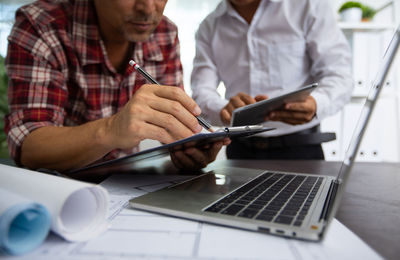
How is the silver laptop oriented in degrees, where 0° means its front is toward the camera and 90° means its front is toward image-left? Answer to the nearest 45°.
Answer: approximately 90°

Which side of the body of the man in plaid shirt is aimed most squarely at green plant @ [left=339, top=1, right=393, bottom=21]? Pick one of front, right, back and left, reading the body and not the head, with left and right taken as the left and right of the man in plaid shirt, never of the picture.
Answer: left

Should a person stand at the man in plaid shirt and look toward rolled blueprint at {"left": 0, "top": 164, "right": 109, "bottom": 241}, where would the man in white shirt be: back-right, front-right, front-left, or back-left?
back-left

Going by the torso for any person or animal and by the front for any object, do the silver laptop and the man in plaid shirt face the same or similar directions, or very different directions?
very different directions

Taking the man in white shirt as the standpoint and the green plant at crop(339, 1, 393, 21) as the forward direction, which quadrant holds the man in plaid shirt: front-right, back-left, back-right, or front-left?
back-left

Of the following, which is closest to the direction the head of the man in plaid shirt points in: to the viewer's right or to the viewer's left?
to the viewer's right

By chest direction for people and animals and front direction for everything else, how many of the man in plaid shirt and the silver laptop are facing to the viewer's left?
1

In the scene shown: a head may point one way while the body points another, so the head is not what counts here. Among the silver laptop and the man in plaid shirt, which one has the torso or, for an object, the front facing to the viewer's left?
the silver laptop
